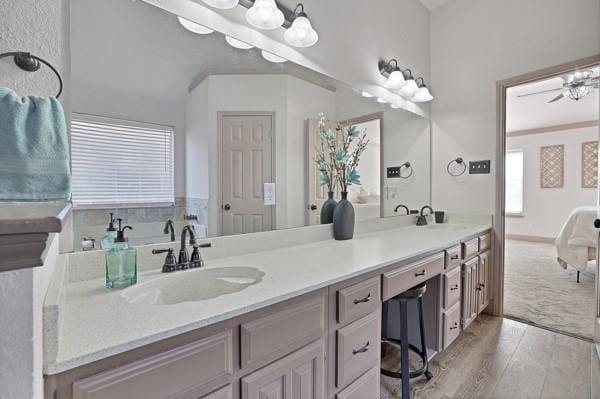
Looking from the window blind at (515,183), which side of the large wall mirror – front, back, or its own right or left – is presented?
left

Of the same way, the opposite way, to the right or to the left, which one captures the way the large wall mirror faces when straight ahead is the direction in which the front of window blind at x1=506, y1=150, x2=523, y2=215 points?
to the left

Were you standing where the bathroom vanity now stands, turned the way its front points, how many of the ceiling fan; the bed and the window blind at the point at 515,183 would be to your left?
3

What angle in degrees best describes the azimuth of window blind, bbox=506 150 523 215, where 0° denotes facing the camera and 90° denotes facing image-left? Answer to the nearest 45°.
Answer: approximately 0°

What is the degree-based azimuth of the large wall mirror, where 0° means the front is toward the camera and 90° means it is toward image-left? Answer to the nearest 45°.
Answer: approximately 315°

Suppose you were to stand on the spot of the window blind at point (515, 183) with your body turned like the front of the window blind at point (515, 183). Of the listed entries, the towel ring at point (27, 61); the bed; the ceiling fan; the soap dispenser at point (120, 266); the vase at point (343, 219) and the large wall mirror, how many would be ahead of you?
6

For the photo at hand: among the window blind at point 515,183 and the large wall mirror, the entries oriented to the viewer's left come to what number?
0

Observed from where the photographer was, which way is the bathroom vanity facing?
facing the viewer and to the right of the viewer

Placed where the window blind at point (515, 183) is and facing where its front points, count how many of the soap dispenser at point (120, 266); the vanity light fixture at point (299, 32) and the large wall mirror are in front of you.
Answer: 3

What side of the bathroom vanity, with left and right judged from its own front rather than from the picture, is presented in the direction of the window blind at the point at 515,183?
left

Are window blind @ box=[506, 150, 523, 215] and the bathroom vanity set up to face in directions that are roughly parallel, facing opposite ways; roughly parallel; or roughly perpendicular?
roughly perpendicular

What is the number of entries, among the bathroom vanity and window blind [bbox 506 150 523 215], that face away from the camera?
0
